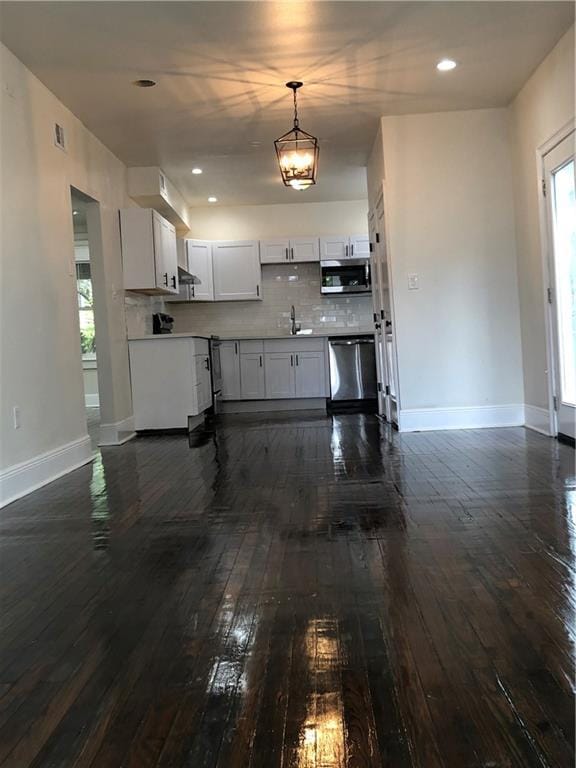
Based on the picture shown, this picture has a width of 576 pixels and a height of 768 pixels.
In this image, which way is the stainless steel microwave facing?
toward the camera

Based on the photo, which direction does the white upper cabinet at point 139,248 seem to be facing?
to the viewer's right

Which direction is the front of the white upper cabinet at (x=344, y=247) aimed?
toward the camera

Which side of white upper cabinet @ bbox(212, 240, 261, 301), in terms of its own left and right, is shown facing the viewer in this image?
front

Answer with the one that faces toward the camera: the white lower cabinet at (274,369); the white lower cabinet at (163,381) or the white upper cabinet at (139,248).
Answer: the white lower cabinet at (274,369)

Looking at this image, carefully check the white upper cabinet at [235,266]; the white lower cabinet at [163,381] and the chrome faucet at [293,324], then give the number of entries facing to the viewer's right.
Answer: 1

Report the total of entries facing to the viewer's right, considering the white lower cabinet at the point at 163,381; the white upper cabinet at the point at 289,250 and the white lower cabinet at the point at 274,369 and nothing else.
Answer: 1

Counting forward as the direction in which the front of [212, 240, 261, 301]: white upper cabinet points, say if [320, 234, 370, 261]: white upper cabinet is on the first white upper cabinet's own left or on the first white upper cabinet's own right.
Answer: on the first white upper cabinet's own left

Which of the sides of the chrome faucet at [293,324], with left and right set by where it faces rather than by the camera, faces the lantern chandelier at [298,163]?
front

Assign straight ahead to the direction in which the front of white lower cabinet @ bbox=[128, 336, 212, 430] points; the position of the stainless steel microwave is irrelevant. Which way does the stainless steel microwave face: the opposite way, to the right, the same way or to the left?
to the right

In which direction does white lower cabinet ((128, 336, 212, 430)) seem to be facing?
to the viewer's right

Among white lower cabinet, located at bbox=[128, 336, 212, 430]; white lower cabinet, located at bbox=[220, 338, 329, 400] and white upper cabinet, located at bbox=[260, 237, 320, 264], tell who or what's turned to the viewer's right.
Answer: white lower cabinet, located at bbox=[128, 336, 212, 430]
